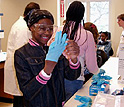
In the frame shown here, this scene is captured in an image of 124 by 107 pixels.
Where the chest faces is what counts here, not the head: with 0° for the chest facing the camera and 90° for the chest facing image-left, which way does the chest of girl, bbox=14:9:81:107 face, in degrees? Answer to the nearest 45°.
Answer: approximately 315°

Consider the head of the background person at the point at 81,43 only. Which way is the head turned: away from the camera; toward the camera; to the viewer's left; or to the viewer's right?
away from the camera

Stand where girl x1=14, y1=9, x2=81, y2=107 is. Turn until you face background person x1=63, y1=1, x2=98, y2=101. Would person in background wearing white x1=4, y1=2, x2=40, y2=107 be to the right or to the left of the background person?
left
